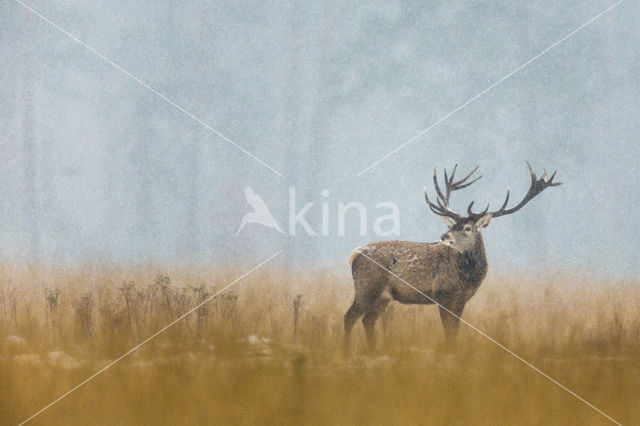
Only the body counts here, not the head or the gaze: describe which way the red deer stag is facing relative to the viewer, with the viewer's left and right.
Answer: facing to the right of the viewer
